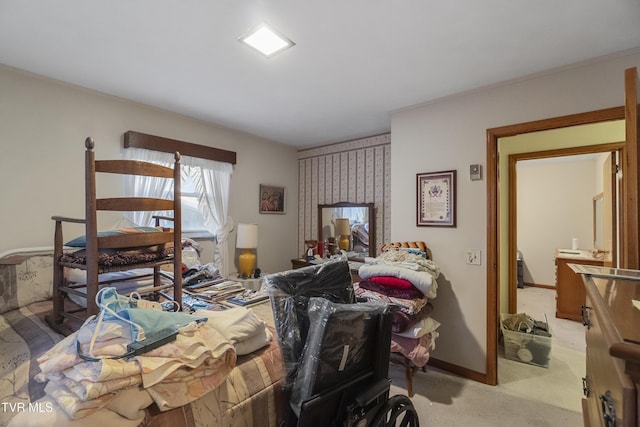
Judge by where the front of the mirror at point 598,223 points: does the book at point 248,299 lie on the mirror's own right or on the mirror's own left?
on the mirror's own left

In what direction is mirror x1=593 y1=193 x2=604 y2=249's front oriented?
to the viewer's left

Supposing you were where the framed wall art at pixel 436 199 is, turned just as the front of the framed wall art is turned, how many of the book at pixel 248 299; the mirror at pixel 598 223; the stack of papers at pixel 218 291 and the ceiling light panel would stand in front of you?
3

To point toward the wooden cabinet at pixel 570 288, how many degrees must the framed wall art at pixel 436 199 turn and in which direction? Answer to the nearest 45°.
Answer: approximately 180°

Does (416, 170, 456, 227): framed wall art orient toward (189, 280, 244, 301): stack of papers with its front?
yes
